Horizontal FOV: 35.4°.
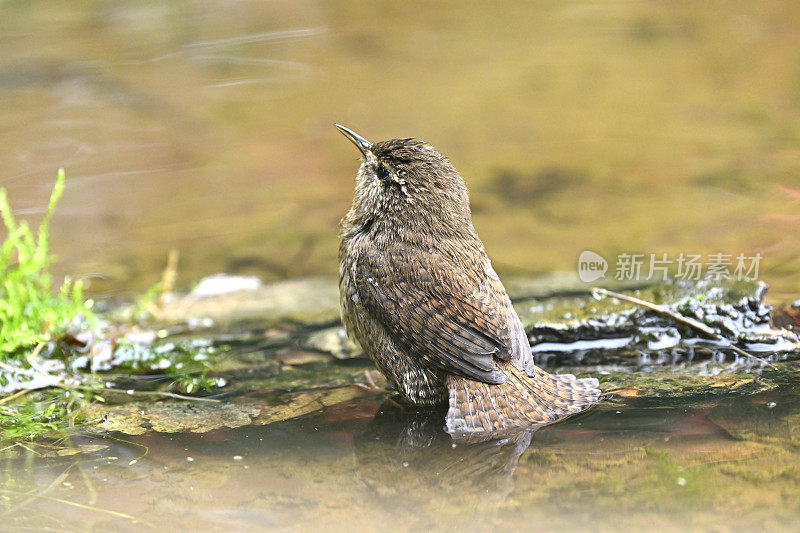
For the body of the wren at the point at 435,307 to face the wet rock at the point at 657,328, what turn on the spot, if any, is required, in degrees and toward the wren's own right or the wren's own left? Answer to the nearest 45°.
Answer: approximately 90° to the wren's own right

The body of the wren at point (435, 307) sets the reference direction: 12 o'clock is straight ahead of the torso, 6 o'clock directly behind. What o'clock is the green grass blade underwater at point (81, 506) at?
The green grass blade underwater is roughly at 9 o'clock from the wren.

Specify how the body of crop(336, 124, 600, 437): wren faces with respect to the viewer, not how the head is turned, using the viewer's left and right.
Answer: facing away from the viewer and to the left of the viewer

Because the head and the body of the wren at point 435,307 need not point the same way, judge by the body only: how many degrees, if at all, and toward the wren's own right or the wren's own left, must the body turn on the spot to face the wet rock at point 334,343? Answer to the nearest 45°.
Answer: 0° — it already faces it

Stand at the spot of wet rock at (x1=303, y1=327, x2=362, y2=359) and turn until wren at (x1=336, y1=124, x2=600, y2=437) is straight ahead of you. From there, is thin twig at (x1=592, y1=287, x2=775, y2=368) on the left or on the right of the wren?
left
